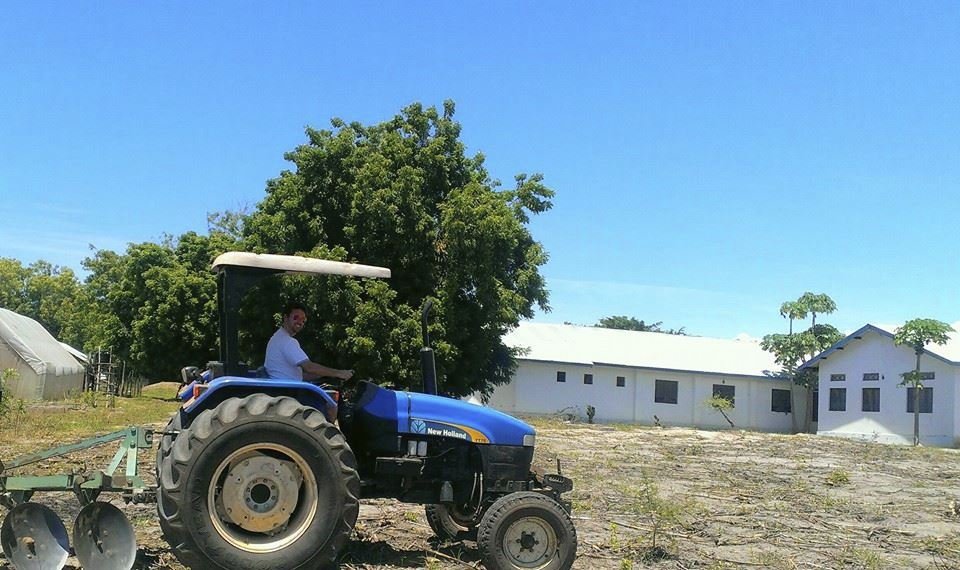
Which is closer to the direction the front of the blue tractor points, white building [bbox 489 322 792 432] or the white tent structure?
the white building

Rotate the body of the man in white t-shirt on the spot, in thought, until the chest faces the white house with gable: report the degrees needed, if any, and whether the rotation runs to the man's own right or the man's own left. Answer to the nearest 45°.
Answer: approximately 45° to the man's own left

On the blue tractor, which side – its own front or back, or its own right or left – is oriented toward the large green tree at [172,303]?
left

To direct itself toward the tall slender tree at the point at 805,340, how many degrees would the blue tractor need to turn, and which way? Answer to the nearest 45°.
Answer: approximately 45° to its left

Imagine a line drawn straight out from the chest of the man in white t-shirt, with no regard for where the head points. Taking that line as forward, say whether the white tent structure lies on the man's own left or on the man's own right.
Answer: on the man's own left

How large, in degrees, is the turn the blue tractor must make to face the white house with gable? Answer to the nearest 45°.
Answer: approximately 45° to its left

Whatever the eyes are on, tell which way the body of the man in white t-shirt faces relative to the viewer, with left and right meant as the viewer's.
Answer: facing to the right of the viewer

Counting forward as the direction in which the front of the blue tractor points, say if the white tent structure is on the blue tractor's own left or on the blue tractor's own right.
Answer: on the blue tractor's own left

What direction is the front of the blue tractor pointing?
to the viewer's right
